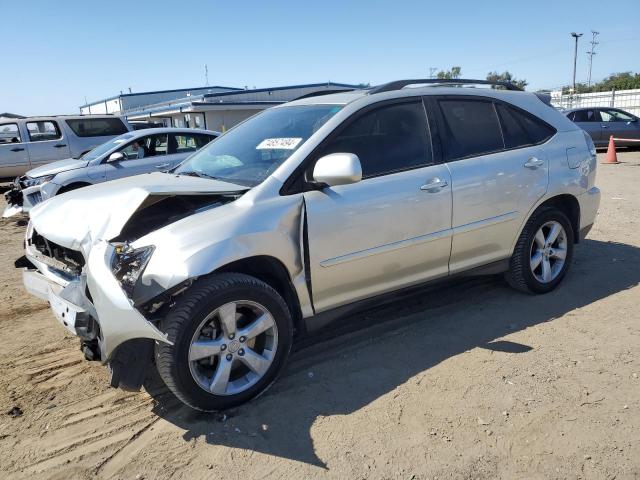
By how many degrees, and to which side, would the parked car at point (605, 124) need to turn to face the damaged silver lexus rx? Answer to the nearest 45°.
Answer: approximately 90° to its right

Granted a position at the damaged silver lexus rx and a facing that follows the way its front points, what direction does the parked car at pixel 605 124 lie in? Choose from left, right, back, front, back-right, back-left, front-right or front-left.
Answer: back

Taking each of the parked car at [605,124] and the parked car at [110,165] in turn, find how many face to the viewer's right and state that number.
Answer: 1

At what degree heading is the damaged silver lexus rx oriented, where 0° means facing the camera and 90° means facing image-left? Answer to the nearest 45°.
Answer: approximately 45°

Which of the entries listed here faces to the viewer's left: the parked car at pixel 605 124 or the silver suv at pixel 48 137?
the silver suv

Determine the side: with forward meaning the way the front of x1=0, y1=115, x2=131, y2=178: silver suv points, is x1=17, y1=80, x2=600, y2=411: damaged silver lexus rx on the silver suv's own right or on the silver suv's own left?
on the silver suv's own left

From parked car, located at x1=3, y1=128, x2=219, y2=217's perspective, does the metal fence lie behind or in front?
behind

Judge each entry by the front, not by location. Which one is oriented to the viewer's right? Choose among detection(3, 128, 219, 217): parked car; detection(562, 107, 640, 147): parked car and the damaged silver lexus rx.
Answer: detection(562, 107, 640, 147): parked car

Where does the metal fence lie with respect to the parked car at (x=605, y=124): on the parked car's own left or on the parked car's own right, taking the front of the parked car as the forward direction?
on the parked car's own left

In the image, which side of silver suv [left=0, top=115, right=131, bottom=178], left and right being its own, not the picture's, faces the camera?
left

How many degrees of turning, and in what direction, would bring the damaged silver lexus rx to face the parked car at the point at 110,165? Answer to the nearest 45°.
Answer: approximately 90° to its right

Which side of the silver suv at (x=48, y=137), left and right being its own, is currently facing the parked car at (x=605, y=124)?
back

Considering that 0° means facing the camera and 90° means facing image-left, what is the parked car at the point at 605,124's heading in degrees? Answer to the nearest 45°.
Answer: approximately 270°

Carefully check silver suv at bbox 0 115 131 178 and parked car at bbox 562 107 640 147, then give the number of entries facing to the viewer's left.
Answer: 1
